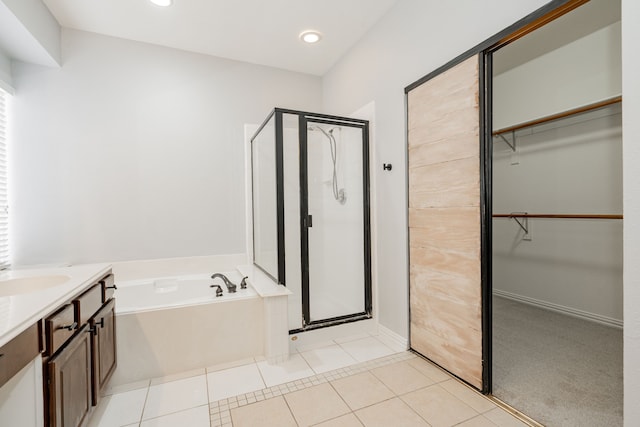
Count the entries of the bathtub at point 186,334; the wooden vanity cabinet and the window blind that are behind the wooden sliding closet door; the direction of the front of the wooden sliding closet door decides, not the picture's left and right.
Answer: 0

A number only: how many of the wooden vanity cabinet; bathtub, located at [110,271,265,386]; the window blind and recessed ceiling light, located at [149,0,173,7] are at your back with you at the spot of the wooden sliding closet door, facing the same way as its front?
0

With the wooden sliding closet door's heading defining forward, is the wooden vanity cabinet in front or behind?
in front

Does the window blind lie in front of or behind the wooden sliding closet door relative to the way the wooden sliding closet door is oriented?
in front

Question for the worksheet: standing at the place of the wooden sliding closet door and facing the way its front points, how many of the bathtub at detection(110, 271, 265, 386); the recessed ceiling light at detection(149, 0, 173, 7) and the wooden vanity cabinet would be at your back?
0

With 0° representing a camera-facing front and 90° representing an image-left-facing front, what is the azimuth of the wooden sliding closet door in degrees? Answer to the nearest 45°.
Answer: approximately 45°

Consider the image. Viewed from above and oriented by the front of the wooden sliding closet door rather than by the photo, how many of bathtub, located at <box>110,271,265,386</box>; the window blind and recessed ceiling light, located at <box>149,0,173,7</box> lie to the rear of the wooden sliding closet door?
0

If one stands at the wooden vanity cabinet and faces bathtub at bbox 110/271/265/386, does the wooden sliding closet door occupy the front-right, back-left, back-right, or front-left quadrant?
front-right
